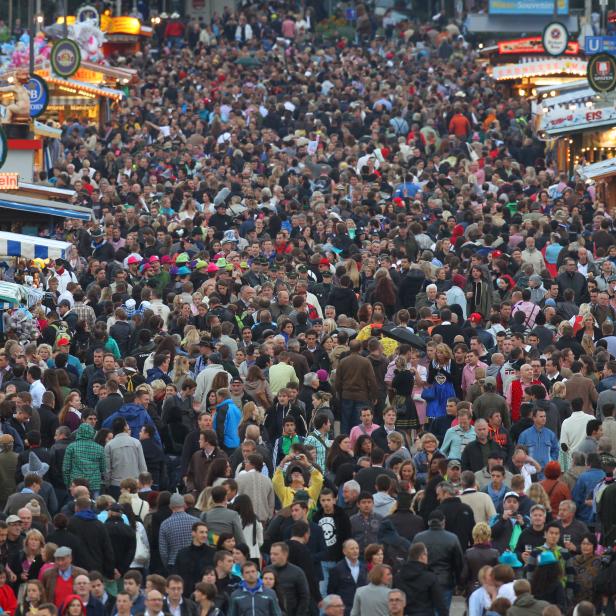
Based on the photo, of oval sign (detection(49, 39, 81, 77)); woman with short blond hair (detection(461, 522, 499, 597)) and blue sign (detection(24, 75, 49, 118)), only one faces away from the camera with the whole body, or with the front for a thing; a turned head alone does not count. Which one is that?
the woman with short blond hair

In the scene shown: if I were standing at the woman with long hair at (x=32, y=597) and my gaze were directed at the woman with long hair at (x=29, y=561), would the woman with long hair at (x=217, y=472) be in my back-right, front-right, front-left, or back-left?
front-right

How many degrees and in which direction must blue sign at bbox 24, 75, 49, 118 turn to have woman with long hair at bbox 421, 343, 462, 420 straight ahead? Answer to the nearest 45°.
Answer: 0° — it already faces them

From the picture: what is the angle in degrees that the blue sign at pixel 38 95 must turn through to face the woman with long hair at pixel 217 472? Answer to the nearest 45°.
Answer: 0° — it already faces them

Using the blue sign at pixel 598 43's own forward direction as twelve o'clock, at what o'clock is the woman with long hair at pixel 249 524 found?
The woman with long hair is roughly at 12 o'clock from the blue sign.

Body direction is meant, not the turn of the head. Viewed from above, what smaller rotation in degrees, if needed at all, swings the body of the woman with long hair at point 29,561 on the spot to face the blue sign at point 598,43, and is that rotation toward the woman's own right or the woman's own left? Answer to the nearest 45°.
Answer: approximately 135° to the woman's own left

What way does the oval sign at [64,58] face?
toward the camera

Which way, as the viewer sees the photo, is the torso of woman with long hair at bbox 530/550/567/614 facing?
away from the camera

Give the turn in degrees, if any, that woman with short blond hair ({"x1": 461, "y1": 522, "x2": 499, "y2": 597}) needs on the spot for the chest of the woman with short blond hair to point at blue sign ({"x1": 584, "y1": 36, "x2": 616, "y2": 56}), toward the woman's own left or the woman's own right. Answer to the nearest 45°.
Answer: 0° — they already face it

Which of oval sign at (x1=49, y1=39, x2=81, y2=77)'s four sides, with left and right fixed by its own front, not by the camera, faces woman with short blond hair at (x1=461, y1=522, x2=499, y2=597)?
front

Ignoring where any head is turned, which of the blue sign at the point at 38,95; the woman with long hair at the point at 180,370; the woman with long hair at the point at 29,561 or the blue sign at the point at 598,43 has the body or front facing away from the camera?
the woman with long hair at the point at 180,370

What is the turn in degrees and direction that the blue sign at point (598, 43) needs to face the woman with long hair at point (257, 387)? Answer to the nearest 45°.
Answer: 0° — it already faces them
